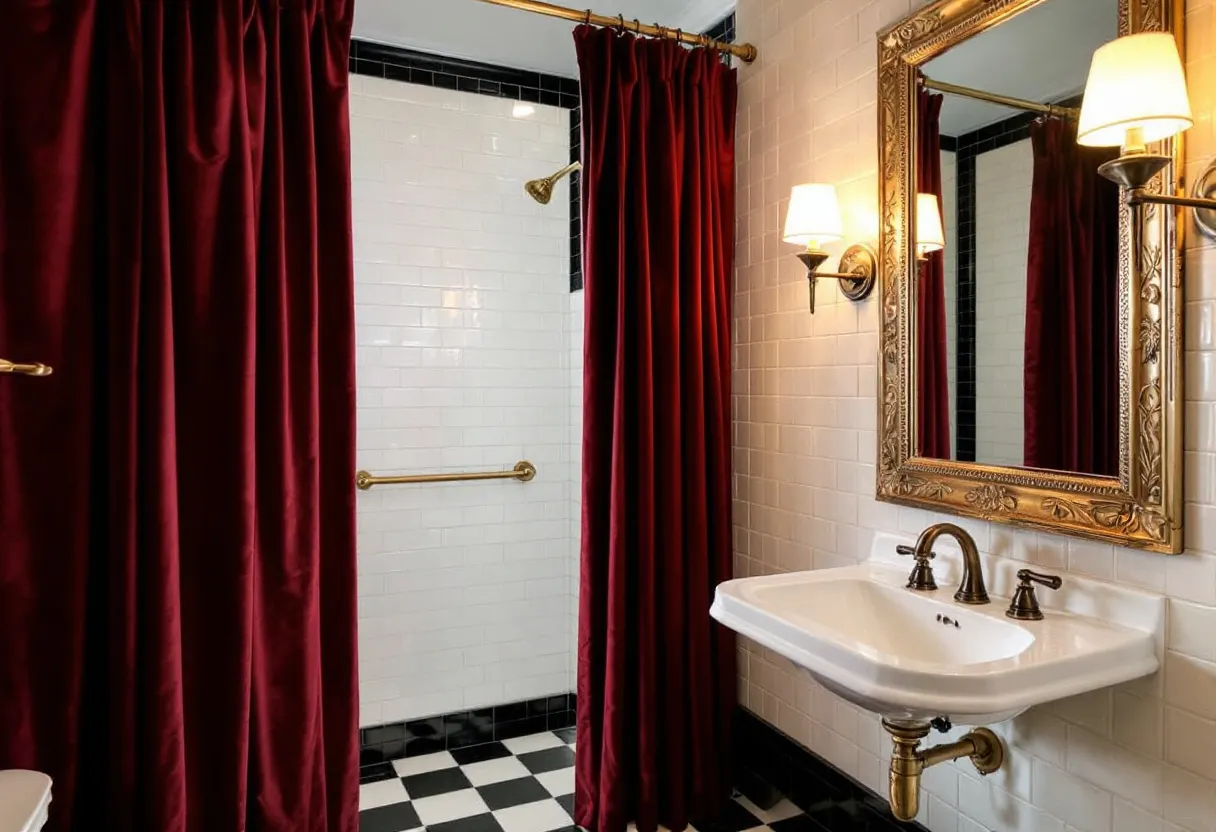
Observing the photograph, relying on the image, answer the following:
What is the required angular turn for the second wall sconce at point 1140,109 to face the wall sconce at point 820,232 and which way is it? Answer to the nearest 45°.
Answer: approximately 90° to its right

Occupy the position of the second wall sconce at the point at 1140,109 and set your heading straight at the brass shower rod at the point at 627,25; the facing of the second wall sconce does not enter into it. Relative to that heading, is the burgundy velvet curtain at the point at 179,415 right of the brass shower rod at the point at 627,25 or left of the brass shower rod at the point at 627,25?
left

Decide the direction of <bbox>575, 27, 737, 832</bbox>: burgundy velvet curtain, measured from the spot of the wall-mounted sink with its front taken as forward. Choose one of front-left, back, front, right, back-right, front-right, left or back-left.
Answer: right

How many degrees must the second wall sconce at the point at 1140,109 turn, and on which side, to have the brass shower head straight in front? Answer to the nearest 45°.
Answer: approximately 90° to its right

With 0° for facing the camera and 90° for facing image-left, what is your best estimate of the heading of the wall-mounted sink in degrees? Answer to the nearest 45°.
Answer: approximately 45°
